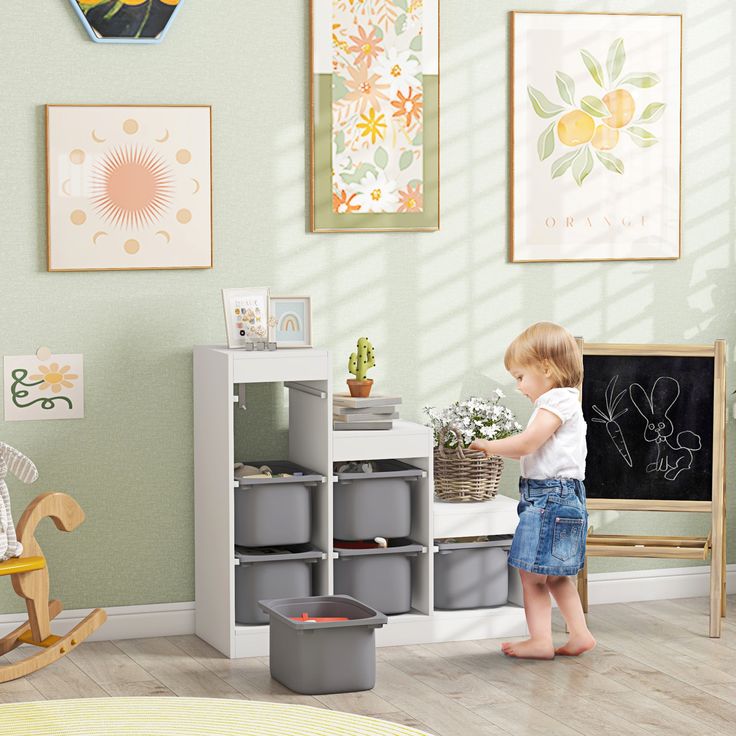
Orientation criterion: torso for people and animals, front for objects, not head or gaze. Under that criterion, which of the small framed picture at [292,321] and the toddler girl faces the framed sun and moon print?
the toddler girl

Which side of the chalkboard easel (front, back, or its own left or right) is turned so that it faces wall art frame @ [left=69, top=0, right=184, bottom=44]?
right

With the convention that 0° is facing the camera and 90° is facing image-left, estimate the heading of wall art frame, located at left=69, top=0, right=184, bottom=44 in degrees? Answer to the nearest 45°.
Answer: approximately 0°

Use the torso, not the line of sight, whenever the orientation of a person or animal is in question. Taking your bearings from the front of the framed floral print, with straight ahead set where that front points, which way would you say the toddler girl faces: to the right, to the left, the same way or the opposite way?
to the right

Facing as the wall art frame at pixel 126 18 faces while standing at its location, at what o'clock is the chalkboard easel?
The chalkboard easel is roughly at 9 o'clock from the wall art frame.

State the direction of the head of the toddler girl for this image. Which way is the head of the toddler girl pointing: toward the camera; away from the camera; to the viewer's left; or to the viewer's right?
to the viewer's left

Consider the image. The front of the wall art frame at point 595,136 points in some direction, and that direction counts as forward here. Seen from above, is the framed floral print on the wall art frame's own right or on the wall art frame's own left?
on the wall art frame's own right

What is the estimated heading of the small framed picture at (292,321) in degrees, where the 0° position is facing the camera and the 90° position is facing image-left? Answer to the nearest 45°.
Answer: approximately 0°

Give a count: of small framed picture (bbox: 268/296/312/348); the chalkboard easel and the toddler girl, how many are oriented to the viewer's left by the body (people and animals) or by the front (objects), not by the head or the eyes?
1
